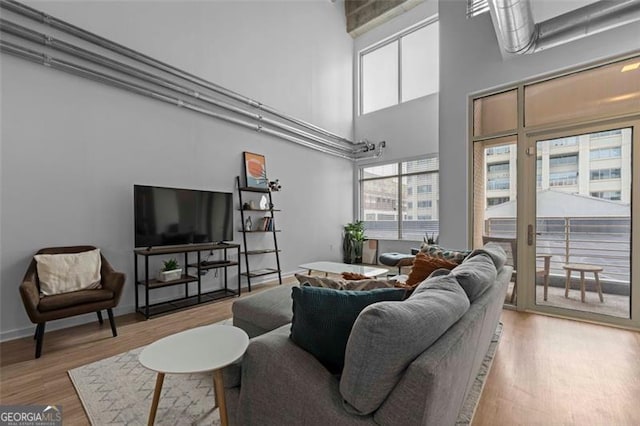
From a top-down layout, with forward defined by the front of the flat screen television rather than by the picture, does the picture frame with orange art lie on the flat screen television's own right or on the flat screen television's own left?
on the flat screen television's own left

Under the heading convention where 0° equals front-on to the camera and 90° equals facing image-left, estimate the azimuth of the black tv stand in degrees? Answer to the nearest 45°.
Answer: approximately 315°

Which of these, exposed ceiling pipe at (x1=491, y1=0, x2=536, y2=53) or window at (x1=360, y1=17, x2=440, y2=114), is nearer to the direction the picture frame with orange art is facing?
the exposed ceiling pipe

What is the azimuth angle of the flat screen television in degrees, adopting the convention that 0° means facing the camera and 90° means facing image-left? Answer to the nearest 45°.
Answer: approximately 315°

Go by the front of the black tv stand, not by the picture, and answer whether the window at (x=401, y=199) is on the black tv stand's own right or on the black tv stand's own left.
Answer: on the black tv stand's own left

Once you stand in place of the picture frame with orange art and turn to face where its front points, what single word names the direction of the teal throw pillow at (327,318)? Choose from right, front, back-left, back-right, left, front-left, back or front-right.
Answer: front-right

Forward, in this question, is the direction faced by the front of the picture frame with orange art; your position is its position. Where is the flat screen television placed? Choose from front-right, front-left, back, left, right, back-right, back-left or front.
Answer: right

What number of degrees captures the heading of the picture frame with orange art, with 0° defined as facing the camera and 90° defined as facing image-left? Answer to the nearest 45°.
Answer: approximately 315°

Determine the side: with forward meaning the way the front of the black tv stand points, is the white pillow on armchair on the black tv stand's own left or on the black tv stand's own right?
on the black tv stand's own right
